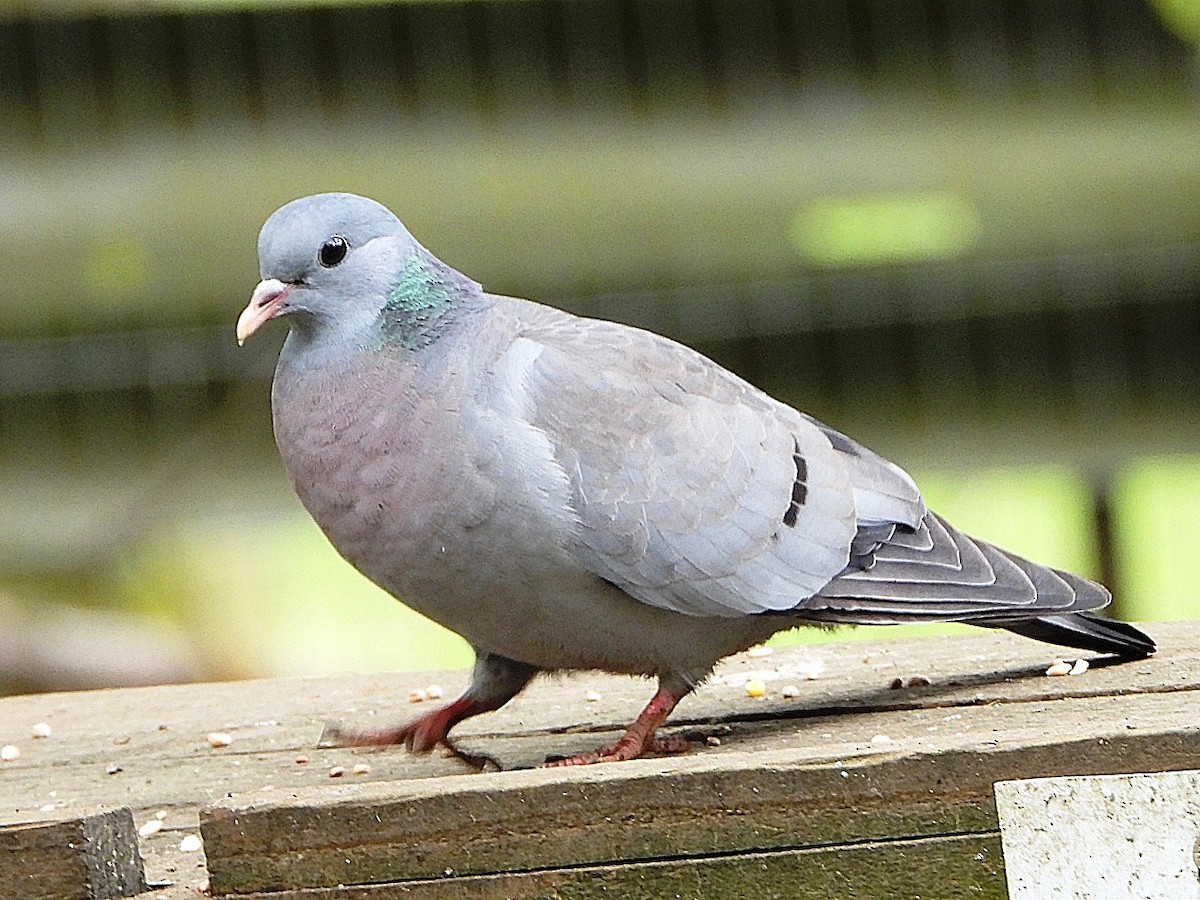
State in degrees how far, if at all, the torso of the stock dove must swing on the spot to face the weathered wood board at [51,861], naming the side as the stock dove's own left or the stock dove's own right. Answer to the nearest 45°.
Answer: approximately 45° to the stock dove's own left

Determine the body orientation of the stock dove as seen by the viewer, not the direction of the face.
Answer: to the viewer's left

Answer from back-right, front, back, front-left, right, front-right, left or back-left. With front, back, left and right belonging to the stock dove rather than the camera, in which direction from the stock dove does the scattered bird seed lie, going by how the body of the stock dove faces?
front-left

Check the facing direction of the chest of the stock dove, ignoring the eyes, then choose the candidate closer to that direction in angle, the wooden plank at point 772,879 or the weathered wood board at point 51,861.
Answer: the weathered wood board

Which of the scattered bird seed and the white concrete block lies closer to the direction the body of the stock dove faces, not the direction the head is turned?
the scattered bird seed

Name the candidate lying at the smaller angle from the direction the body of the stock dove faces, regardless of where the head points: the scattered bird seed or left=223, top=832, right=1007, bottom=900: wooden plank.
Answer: the scattered bird seed
